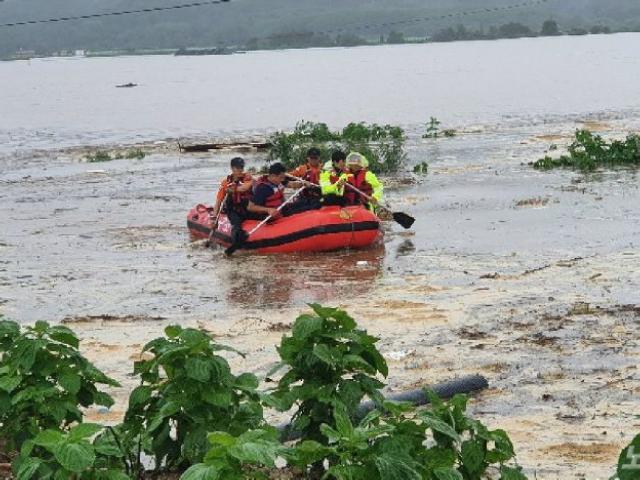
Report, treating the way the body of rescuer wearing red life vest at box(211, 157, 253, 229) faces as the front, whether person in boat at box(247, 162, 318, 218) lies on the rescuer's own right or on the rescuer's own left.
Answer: on the rescuer's own left

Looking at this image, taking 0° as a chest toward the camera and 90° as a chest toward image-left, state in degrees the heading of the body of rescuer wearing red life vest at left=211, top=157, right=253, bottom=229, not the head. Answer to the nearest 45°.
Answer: approximately 0°

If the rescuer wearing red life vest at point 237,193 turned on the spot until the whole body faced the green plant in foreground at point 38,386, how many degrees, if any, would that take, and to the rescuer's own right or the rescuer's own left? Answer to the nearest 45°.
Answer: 0° — they already face it

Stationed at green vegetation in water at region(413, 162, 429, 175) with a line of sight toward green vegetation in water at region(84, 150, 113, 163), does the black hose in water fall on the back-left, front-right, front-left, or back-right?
back-left

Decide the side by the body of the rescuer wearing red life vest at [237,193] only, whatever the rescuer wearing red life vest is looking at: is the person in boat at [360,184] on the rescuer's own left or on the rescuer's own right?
on the rescuer's own left

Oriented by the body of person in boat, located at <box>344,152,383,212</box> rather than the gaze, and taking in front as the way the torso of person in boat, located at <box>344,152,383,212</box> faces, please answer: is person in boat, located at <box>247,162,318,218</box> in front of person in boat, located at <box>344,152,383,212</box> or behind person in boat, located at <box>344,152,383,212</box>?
in front

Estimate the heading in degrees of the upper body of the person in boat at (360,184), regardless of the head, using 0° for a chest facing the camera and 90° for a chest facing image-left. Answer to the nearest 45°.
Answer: approximately 45°

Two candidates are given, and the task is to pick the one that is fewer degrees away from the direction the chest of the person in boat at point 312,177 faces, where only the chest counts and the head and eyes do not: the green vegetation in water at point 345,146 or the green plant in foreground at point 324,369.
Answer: the green plant in foreground

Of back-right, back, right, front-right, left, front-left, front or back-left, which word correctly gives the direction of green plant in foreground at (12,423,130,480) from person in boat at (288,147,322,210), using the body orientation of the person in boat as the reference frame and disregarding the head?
front-left

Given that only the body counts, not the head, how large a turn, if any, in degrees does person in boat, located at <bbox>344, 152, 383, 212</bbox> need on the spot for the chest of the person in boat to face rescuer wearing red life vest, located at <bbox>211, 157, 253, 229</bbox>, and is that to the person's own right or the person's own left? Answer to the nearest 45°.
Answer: approximately 45° to the person's own right
